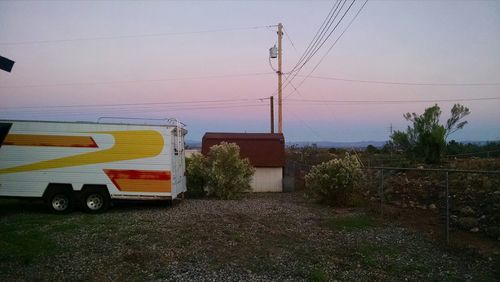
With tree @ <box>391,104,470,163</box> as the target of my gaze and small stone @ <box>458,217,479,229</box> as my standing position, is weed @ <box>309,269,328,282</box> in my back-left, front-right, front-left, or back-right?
back-left

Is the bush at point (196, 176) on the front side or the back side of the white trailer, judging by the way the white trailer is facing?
on the back side

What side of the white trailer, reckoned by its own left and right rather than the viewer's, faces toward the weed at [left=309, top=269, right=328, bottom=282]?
left

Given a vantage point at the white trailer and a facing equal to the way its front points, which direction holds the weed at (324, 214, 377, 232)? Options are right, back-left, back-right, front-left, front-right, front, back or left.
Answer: back-left

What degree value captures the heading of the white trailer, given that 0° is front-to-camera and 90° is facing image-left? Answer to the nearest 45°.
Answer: approximately 90°

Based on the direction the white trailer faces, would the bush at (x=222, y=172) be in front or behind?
behind

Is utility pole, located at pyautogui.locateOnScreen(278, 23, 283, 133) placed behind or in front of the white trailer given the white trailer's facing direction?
behind

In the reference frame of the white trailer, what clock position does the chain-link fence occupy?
The chain-link fence is roughly at 7 o'clock from the white trailer.
